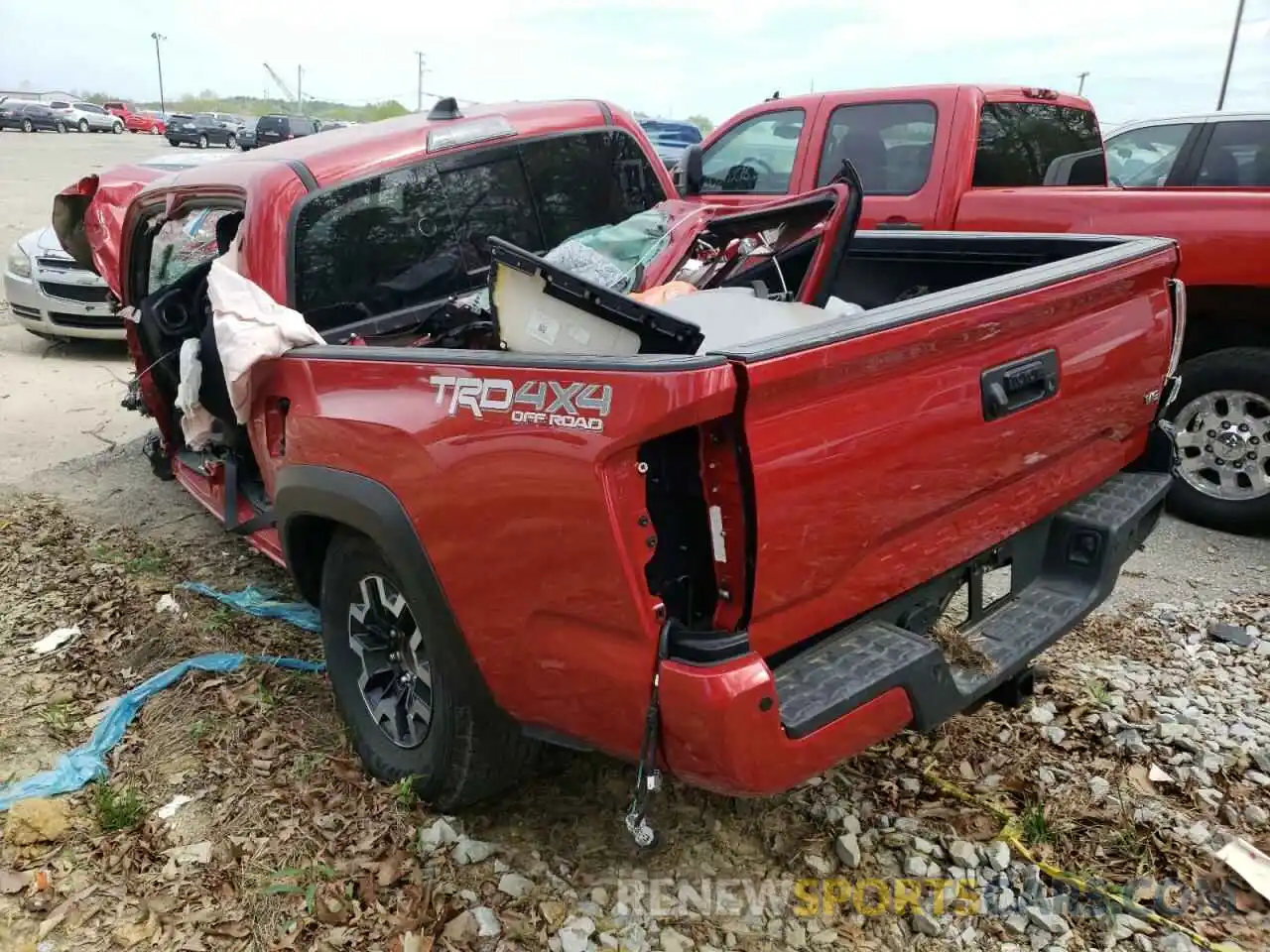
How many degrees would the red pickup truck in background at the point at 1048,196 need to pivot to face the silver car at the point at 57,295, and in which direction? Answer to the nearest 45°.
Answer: approximately 45° to its left

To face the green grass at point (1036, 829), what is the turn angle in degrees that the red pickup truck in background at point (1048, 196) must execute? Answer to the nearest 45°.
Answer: approximately 135° to its left

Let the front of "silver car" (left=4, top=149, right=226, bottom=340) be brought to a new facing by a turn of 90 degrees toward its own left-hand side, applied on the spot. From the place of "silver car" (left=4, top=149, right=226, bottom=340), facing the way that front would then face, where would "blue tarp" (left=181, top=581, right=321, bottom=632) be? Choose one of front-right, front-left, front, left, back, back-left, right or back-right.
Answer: front-right

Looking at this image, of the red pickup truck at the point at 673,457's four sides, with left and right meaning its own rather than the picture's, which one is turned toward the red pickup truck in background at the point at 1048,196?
right

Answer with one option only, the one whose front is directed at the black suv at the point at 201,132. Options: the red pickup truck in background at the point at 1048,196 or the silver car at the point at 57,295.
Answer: the red pickup truck in background

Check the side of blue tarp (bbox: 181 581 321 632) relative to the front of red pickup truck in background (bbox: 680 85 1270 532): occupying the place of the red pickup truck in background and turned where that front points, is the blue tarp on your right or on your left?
on your left

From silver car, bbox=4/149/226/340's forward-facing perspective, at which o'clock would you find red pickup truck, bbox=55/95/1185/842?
The red pickup truck is roughly at 10 o'clock from the silver car.

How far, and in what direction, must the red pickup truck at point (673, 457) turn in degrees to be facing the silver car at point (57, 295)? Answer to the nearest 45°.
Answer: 0° — it already faces it

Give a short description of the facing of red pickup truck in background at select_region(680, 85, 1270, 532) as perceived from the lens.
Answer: facing away from the viewer and to the left of the viewer

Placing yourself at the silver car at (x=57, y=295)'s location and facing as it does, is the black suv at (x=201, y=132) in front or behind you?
behind

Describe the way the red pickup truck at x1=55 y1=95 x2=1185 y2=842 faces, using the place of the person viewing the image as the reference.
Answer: facing away from the viewer and to the left of the viewer

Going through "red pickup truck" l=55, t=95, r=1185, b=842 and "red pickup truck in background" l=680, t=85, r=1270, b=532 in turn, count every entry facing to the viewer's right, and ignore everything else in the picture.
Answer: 0
